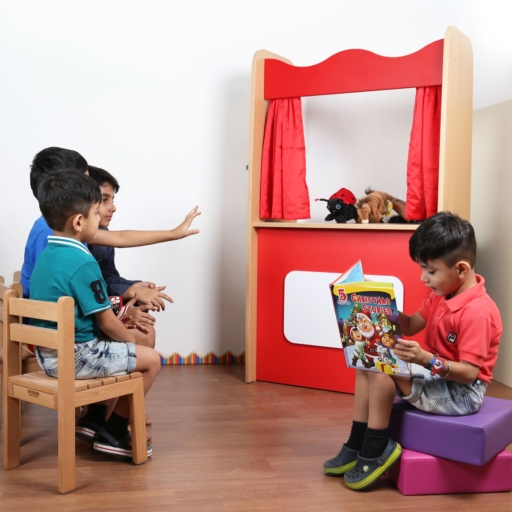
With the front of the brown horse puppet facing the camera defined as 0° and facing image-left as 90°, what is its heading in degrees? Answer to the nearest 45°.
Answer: approximately 45°

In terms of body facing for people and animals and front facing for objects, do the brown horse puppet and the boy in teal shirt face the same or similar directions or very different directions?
very different directions

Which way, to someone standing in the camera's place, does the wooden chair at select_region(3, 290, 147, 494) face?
facing away from the viewer and to the right of the viewer

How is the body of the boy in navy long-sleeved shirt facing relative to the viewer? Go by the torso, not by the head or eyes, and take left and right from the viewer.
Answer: facing to the right of the viewer

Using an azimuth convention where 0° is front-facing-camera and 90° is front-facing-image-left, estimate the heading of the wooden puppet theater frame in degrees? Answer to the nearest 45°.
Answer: approximately 45°

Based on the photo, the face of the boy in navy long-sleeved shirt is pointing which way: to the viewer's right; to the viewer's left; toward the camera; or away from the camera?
to the viewer's right

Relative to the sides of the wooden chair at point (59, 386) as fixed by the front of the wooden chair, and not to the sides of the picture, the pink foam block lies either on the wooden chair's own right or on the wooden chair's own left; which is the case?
on the wooden chair's own right

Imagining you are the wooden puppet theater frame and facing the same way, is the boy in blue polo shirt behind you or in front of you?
in front

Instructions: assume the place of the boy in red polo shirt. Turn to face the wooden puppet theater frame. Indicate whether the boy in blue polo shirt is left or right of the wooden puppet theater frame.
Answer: left

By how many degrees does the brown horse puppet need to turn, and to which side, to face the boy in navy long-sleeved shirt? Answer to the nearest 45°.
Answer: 0° — it already faces them

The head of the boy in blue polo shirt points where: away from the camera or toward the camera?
away from the camera

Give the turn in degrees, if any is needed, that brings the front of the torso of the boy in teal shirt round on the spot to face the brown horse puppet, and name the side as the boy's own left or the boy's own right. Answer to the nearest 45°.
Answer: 0° — they already face it

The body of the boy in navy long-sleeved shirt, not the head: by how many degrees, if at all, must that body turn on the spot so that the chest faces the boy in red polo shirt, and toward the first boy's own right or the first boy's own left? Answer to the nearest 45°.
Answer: approximately 45° to the first boy's own right

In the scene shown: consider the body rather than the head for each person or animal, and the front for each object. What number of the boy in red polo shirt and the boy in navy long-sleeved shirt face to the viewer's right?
1

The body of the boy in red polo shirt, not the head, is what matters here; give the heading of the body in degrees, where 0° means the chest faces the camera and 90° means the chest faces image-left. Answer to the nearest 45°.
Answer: approximately 45°

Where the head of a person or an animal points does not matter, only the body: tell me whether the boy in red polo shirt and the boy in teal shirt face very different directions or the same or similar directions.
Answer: very different directions

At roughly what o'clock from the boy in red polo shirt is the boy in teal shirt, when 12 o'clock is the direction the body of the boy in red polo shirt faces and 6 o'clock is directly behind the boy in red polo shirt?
The boy in teal shirt is roughly at 1 o'clock from the boy in red polo shirt.

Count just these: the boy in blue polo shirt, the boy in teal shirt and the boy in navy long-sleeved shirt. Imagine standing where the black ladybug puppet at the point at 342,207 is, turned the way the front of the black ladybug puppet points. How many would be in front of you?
3

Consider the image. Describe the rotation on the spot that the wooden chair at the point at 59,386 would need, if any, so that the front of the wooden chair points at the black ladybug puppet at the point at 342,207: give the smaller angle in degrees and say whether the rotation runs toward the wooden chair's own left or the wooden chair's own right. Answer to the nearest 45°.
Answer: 0° — it already faces it

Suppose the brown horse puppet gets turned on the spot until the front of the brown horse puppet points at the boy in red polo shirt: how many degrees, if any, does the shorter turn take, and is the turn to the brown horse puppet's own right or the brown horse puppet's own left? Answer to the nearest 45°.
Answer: approximately 45° to the brown horse puppet's own left
